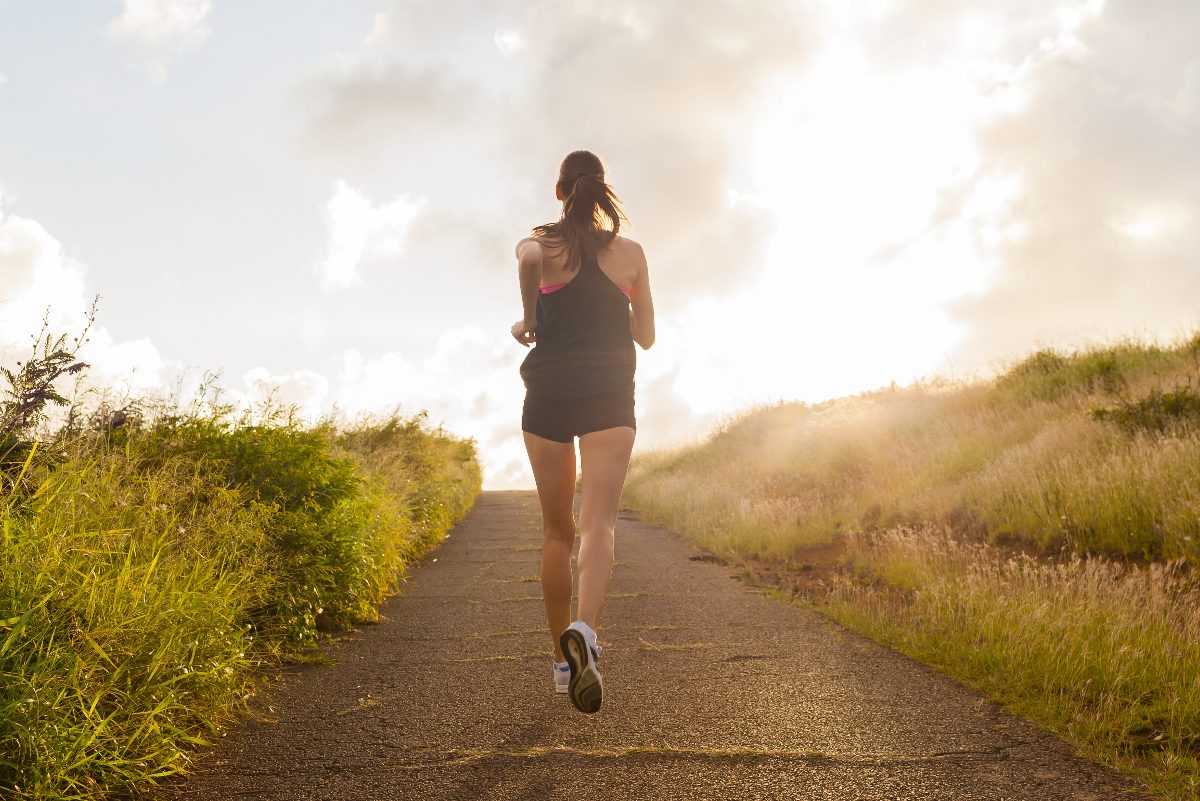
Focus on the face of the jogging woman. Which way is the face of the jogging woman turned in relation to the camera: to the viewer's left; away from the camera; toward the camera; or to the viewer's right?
away from the camera

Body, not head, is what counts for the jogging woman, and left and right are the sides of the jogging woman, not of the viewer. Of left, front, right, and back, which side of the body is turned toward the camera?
back
